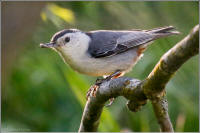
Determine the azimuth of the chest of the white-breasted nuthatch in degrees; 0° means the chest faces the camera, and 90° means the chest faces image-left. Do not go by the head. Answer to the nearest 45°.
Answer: approximately 90°
